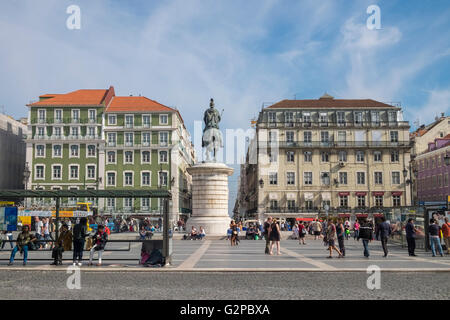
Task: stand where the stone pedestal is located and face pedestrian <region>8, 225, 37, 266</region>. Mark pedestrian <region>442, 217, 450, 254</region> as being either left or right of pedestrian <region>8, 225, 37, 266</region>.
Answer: left

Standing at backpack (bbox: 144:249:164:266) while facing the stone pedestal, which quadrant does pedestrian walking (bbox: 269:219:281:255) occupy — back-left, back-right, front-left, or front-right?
front-right

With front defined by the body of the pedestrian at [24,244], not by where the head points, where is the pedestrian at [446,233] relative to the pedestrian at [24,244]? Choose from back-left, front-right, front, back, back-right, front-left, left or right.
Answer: back-left

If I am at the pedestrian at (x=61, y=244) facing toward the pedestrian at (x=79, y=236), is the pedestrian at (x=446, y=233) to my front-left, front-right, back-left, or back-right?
front-left

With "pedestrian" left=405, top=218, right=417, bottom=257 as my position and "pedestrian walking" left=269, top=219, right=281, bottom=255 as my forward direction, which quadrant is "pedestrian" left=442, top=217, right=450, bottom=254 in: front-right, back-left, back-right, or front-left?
back-right

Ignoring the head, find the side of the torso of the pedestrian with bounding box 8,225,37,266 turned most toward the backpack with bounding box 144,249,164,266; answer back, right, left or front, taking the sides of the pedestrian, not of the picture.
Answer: left

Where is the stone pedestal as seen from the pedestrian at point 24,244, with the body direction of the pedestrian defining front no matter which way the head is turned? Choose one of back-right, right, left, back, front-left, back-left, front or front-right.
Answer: back

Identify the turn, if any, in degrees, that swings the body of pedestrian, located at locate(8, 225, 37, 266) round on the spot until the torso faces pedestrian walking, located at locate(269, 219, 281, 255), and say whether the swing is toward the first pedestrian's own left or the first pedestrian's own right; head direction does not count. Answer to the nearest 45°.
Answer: approximately 135° to the first pedestrian's own left

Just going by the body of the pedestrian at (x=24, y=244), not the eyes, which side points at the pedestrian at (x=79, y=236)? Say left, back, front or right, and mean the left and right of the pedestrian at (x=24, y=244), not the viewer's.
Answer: left

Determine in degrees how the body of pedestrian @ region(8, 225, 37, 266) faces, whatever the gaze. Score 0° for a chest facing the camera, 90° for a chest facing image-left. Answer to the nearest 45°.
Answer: approximately 45°

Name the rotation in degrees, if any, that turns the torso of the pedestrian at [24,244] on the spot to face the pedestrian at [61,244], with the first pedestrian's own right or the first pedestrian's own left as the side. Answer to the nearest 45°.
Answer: approximately 135° to the first pedestrian's own left

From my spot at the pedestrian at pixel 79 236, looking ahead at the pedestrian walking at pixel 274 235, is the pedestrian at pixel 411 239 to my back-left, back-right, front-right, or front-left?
front-right
